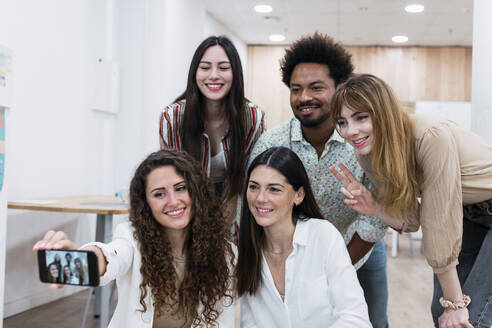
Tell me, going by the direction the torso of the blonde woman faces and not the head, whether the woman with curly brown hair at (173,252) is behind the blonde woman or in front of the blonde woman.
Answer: in front

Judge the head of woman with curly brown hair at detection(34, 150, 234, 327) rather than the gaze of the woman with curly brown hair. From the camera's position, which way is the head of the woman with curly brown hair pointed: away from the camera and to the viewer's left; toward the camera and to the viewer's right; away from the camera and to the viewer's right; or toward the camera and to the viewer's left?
toward the camera and to the viewer's left

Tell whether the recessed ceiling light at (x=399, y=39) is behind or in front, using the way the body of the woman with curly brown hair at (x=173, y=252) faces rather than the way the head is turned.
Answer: behind

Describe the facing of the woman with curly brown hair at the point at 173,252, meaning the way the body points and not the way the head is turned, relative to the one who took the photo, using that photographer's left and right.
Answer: facing the viewer

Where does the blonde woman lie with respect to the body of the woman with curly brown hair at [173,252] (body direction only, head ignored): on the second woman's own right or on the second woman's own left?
on the second woman's own left

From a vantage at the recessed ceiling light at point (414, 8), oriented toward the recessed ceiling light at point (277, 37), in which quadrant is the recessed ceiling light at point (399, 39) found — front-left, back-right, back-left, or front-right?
front-right

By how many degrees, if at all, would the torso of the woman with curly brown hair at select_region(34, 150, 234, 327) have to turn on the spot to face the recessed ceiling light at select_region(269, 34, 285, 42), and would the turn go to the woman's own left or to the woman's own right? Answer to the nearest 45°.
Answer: approximately 180°

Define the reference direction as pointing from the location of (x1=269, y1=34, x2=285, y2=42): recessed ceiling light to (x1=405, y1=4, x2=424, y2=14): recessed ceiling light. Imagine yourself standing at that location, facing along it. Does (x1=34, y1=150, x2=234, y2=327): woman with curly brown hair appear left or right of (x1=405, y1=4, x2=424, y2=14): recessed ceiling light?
right

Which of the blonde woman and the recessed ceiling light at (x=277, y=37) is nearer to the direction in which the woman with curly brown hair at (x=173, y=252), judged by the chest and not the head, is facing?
the blonde woman

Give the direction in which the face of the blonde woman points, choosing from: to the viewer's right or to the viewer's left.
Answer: to the viewer's left

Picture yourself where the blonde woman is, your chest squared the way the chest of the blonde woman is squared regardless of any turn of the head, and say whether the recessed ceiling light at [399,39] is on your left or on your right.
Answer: on your right

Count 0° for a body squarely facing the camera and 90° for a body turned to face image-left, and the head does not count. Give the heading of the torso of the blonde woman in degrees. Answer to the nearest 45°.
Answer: approximately 90°

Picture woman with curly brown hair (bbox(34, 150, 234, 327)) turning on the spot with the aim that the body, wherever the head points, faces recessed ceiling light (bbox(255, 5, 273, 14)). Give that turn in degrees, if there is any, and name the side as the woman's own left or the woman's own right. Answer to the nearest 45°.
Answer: approximately 180°
